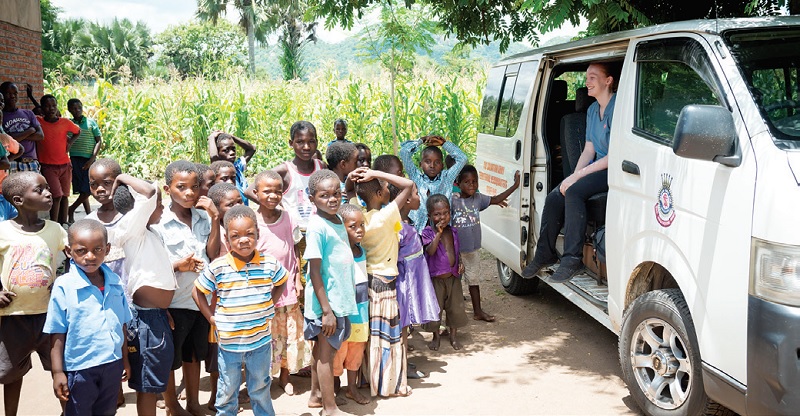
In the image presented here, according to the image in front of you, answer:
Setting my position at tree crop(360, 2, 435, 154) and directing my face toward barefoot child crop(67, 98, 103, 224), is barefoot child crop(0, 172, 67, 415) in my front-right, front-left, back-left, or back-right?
front-left

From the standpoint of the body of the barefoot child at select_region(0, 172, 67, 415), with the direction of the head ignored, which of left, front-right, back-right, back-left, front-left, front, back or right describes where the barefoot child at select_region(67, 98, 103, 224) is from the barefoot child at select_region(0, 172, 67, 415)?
back

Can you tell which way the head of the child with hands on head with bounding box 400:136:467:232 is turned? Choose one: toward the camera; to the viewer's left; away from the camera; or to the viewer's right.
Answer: toward the camera

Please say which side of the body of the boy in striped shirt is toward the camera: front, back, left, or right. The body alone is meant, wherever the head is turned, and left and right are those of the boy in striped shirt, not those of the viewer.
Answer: front

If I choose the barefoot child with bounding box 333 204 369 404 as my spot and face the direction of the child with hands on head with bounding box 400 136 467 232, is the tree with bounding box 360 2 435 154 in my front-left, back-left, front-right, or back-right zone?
front-left

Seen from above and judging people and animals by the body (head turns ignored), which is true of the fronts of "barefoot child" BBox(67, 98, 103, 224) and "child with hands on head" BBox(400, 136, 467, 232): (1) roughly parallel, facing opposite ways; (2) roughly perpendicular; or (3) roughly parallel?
roughly parallel

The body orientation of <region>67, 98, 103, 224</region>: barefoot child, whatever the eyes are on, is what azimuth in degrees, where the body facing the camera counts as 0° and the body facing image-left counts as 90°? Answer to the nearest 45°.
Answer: approximately 45°

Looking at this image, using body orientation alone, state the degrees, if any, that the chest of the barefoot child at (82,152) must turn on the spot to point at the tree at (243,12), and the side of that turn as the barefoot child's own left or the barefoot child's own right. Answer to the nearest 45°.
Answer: approximately 135° to the barefoot child's own right

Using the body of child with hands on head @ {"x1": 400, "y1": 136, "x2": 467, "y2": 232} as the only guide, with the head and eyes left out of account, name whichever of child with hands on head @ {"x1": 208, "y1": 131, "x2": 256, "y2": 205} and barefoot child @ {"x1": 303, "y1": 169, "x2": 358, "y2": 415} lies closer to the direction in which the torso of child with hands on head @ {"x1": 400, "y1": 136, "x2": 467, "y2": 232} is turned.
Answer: the barefoot child

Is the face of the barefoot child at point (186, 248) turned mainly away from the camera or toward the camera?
toward the camera

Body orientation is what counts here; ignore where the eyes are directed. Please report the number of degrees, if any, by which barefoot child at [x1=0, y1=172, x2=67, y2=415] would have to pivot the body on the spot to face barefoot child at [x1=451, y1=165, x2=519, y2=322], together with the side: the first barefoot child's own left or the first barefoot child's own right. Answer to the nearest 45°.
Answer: approximately 90° to the first barefoot child's own left

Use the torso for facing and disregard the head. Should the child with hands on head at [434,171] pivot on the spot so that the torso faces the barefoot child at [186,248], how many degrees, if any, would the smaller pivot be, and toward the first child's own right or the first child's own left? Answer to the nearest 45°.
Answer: approximately 45° to the first child's own right

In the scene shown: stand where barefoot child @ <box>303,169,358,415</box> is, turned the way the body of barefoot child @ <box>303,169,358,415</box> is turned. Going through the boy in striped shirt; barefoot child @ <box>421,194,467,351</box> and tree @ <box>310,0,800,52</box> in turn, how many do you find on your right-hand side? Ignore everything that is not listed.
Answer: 1

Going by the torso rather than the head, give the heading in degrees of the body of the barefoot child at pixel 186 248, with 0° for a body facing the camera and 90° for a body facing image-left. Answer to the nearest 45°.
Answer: approximately 315°

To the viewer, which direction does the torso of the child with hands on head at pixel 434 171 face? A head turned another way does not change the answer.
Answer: toward the camera

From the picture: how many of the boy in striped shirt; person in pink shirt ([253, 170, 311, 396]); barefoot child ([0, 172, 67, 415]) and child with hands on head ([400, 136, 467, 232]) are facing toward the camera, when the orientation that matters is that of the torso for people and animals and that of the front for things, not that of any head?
4

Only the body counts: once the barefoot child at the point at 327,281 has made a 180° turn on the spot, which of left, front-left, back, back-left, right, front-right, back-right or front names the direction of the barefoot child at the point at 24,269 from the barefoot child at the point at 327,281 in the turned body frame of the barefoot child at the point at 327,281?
front-left
